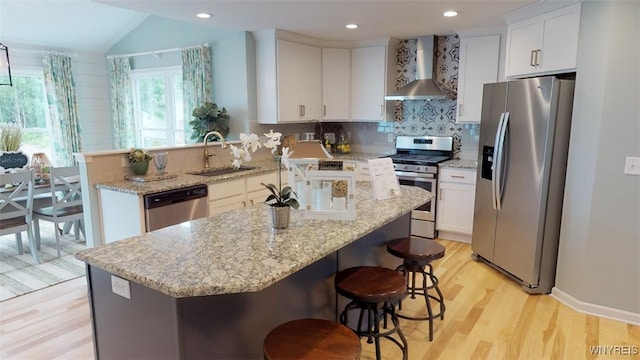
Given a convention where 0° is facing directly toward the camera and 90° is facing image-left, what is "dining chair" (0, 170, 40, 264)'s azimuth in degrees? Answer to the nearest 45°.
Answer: approximately 135°

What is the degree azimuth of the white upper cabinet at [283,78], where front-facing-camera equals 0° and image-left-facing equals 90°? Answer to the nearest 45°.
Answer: approximately 315°

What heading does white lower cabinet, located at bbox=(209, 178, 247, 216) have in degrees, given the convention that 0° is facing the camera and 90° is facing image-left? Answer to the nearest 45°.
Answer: approximately 315°

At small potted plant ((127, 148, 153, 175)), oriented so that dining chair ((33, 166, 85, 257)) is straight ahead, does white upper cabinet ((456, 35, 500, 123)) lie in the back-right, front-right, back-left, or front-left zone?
back-right

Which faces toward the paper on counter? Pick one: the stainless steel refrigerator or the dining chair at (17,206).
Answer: the stainless steel refrigerator

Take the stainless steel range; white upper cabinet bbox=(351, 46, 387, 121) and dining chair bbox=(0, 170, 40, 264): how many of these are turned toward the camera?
2

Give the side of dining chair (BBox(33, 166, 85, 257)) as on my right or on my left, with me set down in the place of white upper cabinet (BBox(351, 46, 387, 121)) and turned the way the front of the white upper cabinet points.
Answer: on my right

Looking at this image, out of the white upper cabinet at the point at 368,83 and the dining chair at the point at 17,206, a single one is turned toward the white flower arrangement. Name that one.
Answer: the white upper cabinet

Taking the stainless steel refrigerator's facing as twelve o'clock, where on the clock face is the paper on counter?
The paper on counter is roughly at 12 o'clock from the stainless steel refrigerator.
